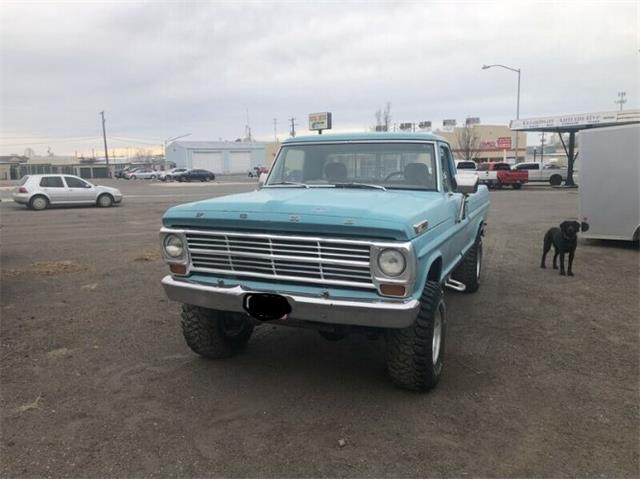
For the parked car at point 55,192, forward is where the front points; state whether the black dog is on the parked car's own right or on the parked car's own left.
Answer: on the parked car's own right

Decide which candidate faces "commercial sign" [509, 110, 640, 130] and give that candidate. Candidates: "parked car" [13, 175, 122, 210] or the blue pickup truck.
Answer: the parked car

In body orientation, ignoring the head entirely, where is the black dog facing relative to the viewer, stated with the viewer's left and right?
facing the viewer and to the right of the viewer

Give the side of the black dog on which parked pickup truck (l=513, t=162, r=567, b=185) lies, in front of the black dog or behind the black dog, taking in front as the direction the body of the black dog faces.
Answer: behind

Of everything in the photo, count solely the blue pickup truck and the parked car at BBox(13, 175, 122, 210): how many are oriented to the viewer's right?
1

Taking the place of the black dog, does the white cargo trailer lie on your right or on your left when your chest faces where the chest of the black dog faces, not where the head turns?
on your left

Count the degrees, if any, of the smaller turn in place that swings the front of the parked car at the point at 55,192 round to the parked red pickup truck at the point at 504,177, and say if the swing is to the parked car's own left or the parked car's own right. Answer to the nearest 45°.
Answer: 0° — it already faces it

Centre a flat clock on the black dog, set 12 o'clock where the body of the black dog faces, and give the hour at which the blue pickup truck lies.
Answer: The blue pickup truck is roughly at 2 o'clock from the black dog.

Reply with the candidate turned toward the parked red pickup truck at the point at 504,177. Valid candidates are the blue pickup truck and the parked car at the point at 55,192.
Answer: the parked car at the point at 55,192

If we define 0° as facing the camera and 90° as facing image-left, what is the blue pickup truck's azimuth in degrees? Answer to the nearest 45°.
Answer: approximately 45°

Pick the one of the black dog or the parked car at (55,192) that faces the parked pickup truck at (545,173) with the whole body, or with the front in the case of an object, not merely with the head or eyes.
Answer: the parked car at (55,192)

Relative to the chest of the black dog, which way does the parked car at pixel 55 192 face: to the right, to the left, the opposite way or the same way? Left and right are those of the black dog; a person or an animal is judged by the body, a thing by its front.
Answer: to the left

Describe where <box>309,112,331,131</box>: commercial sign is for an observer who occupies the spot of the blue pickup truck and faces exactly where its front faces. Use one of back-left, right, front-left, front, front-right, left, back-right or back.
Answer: back-right

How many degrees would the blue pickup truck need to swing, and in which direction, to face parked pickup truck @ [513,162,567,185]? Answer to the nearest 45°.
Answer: approximately 180°

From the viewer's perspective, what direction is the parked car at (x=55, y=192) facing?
to the viewer's right

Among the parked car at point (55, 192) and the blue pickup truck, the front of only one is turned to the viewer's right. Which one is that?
the parked car

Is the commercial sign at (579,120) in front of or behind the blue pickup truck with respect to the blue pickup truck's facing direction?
behind
